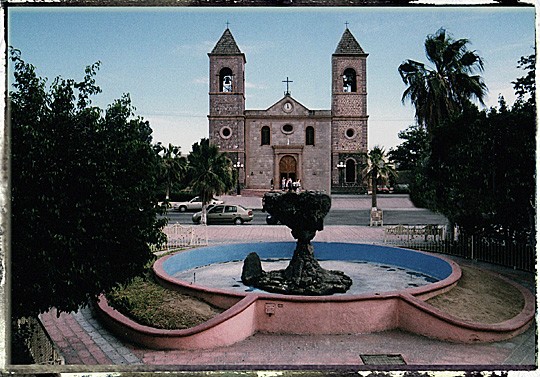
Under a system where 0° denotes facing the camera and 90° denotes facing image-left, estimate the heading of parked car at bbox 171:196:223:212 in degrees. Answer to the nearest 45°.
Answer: approximately 90°

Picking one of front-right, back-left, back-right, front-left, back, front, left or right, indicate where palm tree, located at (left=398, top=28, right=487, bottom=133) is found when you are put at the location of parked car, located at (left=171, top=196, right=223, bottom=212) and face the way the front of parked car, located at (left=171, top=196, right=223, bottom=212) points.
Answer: back-left

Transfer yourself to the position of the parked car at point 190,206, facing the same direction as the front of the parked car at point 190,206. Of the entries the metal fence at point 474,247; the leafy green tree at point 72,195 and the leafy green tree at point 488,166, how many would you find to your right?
0

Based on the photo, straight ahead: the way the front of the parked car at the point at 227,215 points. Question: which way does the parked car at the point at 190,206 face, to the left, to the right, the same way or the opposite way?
the same way

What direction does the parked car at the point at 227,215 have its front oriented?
to the viewer's left

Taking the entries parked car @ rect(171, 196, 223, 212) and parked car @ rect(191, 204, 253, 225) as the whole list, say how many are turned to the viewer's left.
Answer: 2

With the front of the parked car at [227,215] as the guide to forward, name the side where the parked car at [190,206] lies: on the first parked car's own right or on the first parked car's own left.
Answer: on the first parked car's own right

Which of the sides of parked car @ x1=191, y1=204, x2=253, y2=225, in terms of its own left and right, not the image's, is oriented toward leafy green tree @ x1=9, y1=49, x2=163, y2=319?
left
